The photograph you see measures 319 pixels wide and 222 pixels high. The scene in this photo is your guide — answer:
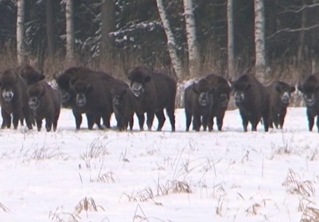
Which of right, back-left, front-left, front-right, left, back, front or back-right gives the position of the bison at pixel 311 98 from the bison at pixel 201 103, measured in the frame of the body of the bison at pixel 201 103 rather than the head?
front-left

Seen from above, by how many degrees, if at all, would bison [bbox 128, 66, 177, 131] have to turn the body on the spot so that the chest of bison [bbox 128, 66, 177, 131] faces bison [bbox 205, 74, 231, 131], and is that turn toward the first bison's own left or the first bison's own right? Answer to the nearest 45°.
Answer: approximately 135° to the first bison's own left

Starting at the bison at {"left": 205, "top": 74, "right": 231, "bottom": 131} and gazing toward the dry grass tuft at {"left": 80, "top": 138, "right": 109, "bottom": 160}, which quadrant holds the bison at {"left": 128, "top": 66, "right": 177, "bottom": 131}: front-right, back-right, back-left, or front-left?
front-right

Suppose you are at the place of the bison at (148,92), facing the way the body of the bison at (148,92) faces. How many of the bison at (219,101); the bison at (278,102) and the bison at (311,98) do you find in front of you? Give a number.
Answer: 0

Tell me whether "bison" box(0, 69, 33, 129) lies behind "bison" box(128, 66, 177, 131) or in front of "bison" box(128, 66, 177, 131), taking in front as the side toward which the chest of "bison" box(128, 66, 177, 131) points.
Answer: in front

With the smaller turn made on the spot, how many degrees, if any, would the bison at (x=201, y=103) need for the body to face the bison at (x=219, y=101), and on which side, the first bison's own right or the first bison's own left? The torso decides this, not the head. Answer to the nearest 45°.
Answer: approximately 90° to the first bison's own left

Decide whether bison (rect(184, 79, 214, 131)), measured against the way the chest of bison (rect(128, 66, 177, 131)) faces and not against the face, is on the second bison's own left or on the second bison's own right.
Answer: on the second bison's own left

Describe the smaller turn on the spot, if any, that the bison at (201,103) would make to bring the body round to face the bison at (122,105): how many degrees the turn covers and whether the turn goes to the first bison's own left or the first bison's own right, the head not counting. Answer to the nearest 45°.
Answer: approximately 135° to the first bison's own right

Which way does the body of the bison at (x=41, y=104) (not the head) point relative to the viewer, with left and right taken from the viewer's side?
facing the viewer and to the left of the viewer

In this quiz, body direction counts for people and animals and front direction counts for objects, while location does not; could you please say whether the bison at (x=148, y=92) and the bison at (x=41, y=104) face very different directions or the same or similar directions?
same or similar directions

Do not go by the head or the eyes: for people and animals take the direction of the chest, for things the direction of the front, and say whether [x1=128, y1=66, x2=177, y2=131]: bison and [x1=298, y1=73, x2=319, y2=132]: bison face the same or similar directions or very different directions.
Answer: same or similar directions

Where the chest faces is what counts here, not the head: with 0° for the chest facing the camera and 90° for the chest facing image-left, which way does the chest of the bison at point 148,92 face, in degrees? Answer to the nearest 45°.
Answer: approximately 45°
